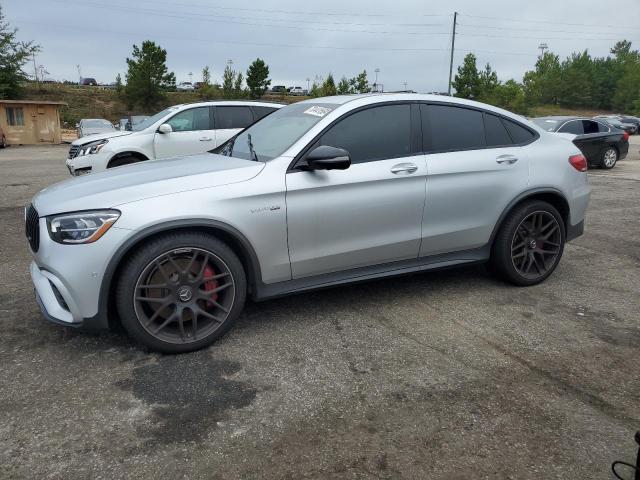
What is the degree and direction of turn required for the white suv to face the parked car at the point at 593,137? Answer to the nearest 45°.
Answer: approximately 135° to its left

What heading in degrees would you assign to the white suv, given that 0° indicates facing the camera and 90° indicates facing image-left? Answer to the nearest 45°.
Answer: approximately 45°
